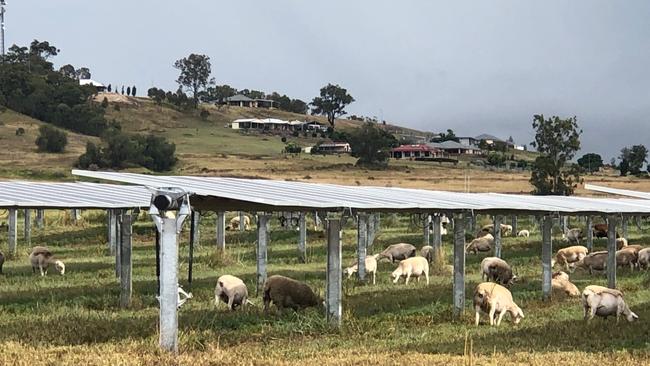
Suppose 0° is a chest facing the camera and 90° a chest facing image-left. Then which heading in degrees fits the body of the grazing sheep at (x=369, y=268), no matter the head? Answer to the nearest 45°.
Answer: approximately 90°

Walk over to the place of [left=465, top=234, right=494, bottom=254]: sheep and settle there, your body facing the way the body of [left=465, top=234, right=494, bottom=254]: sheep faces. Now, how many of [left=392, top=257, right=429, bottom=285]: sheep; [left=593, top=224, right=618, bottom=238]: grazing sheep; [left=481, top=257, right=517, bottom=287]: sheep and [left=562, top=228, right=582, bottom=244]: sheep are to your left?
2

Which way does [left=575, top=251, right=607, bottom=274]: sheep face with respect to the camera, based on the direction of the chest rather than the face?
to the viewer's left

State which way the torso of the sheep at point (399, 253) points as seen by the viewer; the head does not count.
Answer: to the viewer's left

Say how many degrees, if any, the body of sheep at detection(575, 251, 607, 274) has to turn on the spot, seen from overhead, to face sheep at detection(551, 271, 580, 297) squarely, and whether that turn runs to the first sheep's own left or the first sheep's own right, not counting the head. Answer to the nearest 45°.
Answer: approximately 90° to the first sheep's own left

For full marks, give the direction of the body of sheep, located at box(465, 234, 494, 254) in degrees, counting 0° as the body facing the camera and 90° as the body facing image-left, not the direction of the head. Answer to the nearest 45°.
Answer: approximately 90°

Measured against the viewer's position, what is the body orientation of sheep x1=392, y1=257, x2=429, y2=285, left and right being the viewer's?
facing to the left of the viewer
